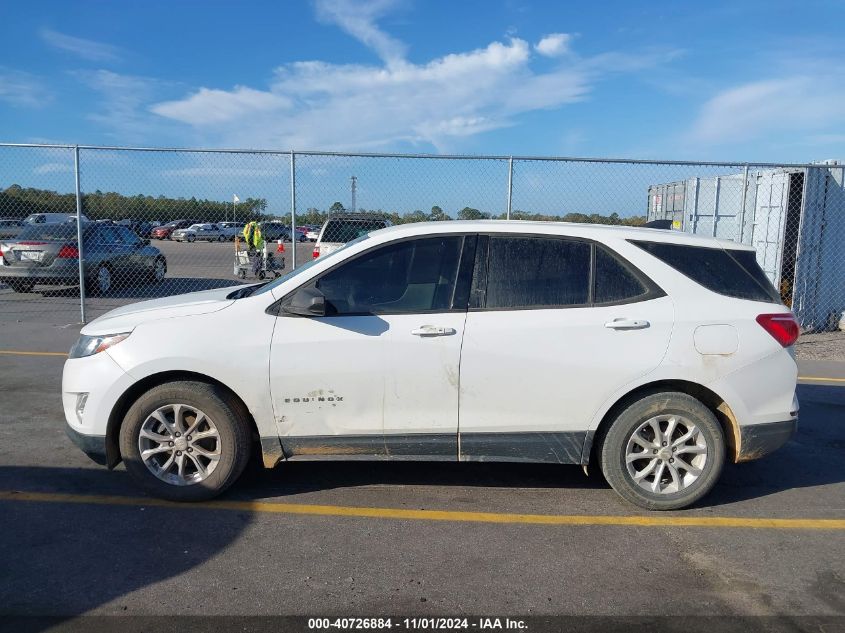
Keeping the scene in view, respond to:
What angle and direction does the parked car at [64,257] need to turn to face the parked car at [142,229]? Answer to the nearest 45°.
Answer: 0° — it already faces it

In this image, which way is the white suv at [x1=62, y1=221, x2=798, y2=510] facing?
to the viewer's left

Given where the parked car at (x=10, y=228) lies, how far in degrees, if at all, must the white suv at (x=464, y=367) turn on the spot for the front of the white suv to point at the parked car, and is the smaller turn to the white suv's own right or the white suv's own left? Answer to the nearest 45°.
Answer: approximately 45° to the white suv's own right

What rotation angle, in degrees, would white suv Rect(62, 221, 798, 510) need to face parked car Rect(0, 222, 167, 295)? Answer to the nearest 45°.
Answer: approximately 45° to its right

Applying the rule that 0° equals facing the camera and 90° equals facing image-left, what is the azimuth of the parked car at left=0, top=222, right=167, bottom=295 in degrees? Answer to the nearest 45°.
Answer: approximately 225°

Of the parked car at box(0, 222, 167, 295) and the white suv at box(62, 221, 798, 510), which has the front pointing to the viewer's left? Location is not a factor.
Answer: the white suv

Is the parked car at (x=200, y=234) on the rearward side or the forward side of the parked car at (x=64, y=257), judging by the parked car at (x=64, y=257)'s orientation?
on the forward side

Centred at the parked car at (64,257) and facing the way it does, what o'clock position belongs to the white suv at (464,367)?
The white suv is roughly at 4 o'clock from the parked car.

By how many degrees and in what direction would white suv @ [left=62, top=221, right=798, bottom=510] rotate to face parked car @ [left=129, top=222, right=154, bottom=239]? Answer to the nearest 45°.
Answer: approximately 45° to its right

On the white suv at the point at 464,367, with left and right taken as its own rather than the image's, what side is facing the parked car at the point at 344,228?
right

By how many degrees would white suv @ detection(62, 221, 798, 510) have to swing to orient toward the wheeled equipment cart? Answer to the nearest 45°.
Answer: approximately 90° to its right

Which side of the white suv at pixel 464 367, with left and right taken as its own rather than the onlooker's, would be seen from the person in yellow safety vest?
right

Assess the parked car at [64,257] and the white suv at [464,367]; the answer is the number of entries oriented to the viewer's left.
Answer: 1
